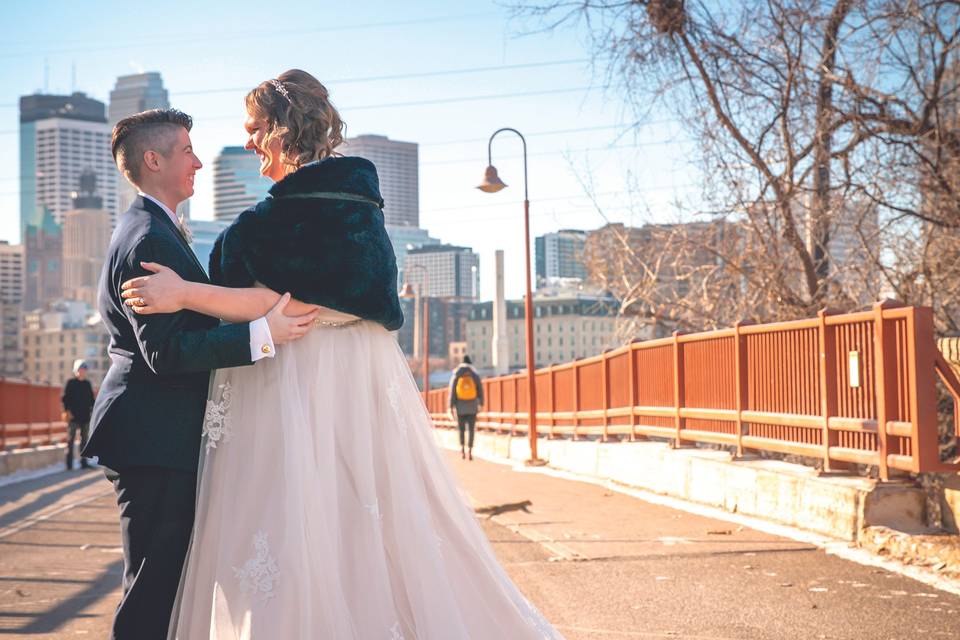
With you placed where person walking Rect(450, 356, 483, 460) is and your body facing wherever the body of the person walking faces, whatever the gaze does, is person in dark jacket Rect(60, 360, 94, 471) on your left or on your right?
on your left

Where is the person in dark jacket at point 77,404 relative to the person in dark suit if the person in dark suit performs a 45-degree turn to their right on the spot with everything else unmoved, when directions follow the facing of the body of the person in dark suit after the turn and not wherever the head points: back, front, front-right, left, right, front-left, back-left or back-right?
back-left

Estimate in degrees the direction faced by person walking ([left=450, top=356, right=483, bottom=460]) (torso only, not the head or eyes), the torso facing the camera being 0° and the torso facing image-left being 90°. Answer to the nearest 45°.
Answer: approximately 180°

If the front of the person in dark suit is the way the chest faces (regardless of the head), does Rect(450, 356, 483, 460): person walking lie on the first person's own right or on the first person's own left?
on the first person's own left

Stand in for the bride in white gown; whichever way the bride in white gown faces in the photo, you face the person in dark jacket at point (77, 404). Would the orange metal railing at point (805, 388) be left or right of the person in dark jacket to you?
right

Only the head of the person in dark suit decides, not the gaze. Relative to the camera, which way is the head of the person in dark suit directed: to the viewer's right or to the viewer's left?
to the viewer's right

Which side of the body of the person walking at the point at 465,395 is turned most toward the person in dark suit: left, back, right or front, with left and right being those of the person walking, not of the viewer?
back

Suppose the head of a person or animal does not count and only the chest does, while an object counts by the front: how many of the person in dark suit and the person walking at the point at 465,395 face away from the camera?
1

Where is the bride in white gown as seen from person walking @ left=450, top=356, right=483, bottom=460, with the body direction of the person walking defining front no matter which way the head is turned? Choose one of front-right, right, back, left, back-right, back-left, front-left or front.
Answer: back

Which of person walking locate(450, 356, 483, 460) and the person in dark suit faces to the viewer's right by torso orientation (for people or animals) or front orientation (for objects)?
the person in dark suit

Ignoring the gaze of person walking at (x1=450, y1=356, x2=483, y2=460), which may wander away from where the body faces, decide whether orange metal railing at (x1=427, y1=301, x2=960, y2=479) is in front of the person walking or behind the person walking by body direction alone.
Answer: behind

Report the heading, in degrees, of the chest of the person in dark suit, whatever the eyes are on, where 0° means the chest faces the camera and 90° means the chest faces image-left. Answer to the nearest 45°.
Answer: approximately 270°

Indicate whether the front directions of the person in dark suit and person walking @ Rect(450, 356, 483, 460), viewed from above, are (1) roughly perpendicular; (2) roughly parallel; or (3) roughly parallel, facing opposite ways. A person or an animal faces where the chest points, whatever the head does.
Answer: roughly perpendicular
